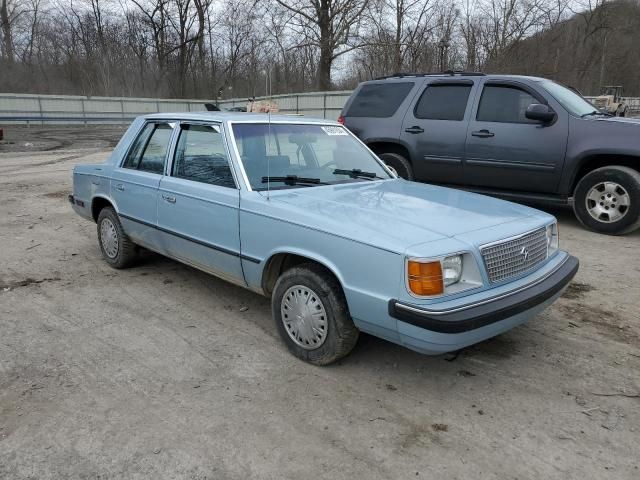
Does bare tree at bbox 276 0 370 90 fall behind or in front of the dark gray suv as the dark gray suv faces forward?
behind

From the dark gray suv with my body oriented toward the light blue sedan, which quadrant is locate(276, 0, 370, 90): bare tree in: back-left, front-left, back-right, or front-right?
back-right

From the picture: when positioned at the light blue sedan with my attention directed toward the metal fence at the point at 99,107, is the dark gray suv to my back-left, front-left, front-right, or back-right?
front-right

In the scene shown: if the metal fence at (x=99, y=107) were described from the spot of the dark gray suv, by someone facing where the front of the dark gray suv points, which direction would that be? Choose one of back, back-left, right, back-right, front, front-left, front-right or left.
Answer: back

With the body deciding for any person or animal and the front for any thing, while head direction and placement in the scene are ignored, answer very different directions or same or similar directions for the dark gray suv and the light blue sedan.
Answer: same or similar directions

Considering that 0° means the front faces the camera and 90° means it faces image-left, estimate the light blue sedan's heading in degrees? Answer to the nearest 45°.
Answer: approximately 315°

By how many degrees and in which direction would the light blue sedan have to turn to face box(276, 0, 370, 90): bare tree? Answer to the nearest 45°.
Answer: approximately 135° to its left

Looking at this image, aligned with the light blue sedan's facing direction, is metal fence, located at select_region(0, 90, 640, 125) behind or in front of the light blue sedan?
behind

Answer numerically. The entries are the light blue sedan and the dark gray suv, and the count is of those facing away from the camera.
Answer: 0

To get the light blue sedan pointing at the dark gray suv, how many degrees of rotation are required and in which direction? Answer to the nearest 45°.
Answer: approximately 90° to its left

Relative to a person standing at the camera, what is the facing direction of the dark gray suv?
facing the viewer and to the right of the viewer
